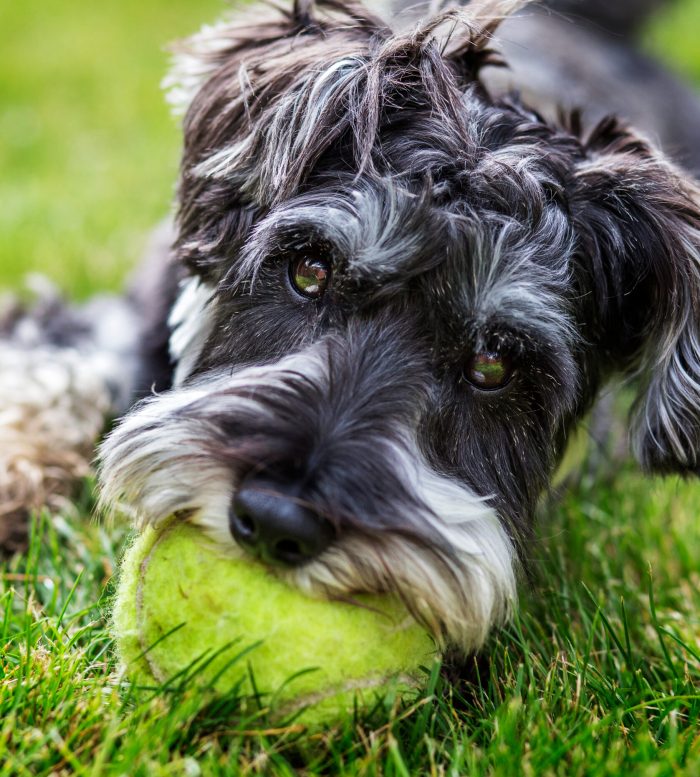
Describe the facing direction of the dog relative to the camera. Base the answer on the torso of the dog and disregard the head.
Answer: toward the camera
